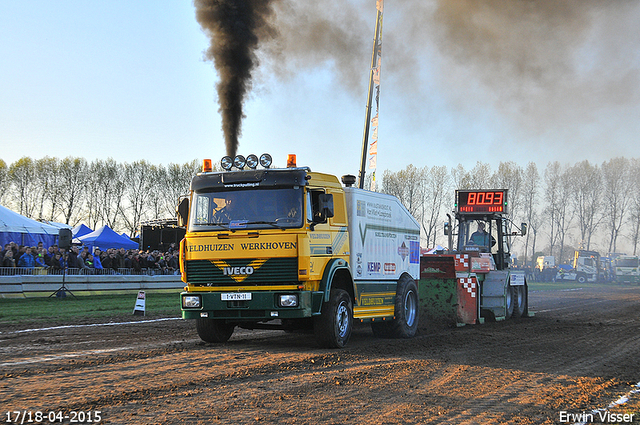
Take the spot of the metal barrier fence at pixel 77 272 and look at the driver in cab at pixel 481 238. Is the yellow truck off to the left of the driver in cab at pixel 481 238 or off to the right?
right

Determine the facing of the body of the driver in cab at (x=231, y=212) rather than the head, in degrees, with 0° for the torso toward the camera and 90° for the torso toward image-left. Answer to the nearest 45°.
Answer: approximately 45°

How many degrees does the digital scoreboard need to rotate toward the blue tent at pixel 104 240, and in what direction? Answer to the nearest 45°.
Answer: approximately 135° to its right

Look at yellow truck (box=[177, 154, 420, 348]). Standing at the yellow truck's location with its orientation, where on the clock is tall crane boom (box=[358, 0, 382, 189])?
The tall crane boom is roughly at 5 o'clock from the yellow truck.

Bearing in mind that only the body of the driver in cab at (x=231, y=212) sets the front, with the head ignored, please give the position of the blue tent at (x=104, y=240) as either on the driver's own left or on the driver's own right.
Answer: on the driver's own right

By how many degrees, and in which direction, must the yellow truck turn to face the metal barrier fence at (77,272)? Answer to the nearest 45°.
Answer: approximately 90° to its right

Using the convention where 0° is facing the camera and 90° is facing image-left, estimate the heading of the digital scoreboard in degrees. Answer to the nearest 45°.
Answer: approximately 0°

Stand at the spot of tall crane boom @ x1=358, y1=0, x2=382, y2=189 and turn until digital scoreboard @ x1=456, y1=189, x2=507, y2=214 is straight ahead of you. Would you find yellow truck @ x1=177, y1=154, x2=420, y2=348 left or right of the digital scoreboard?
right

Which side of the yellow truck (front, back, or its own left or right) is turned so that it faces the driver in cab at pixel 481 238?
back

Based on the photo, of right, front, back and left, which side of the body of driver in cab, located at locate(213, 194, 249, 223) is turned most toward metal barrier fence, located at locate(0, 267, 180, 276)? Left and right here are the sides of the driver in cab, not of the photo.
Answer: right

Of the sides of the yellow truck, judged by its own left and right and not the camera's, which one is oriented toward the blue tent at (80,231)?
right

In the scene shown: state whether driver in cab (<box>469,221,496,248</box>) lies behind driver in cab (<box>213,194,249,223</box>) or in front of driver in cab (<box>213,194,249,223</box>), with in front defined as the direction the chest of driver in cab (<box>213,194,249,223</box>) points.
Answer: behind
